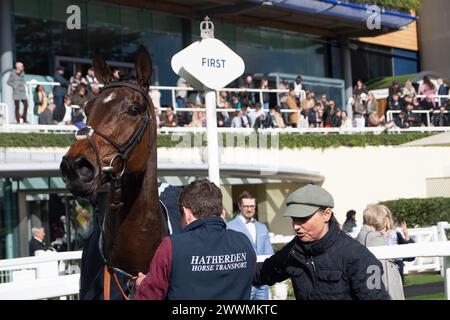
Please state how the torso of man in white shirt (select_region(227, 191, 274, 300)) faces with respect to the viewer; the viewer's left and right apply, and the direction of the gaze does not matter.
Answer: facing the viewer

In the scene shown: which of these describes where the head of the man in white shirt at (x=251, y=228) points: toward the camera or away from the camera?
toward the camera

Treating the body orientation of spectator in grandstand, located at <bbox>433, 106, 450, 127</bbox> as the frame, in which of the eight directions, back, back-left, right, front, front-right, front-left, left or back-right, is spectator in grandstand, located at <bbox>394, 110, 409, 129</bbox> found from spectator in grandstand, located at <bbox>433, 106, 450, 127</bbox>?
front-right

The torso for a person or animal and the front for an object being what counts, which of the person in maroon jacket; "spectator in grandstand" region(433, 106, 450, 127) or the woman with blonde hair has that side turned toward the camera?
the spectator in grandstand

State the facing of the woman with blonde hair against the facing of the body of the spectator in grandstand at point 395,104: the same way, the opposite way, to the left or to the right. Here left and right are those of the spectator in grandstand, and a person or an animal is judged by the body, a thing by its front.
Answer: the opposite way

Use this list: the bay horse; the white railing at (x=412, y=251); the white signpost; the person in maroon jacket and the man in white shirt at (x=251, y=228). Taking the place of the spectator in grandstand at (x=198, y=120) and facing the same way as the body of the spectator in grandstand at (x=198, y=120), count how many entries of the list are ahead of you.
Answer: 5

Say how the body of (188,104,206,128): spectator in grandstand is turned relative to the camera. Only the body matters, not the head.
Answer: toward the camera

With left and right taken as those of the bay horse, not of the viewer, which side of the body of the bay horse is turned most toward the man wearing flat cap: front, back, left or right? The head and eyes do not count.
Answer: left

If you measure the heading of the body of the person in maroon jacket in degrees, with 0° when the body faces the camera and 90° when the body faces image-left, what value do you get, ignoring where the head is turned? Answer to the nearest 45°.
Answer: approximately 135°

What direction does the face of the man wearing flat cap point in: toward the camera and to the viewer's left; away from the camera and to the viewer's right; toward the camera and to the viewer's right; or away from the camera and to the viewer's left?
toward the camera and to the viewer's left

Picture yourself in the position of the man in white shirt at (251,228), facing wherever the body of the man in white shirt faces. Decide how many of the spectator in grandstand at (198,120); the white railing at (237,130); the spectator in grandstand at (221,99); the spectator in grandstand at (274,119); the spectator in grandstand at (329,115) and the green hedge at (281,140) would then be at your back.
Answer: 6

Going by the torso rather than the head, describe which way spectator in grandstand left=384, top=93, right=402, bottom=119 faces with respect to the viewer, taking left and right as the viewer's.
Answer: facing the viewer and to the left of the viewer

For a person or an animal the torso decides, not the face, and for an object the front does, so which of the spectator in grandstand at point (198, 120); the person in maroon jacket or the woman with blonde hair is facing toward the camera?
the spectator in grandstand

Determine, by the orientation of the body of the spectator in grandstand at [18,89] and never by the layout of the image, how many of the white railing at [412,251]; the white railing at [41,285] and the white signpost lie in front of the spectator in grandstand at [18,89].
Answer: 3

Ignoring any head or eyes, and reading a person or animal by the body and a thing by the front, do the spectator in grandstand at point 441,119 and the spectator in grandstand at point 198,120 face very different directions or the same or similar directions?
same or similar directions
